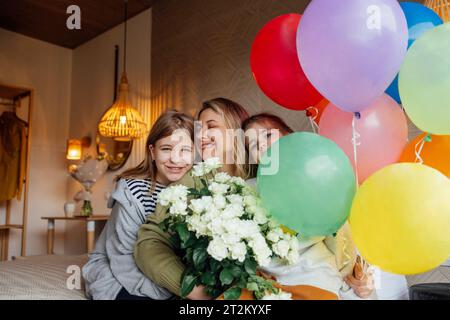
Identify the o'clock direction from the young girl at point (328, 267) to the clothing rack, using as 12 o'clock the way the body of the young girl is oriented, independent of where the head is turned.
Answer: The clothing rack is roughly at 3 o'clock from the young girl.

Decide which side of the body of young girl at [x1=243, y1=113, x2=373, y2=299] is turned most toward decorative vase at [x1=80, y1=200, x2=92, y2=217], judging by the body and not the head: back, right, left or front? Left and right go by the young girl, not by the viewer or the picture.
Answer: right

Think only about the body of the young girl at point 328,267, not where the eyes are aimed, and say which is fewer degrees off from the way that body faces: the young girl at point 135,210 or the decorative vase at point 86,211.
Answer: the young girl

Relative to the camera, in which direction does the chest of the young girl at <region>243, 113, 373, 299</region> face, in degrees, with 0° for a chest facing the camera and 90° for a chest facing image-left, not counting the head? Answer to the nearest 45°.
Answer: approximately 45°

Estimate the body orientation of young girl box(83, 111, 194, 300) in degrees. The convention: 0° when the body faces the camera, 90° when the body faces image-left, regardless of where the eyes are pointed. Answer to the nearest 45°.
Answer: approximately 315°

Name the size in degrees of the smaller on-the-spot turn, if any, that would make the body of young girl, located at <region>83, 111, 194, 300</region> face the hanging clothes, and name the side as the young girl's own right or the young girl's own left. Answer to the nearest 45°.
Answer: approximately 180°

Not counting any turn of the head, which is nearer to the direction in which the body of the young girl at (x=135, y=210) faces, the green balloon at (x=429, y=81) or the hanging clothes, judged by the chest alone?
the green balloon
